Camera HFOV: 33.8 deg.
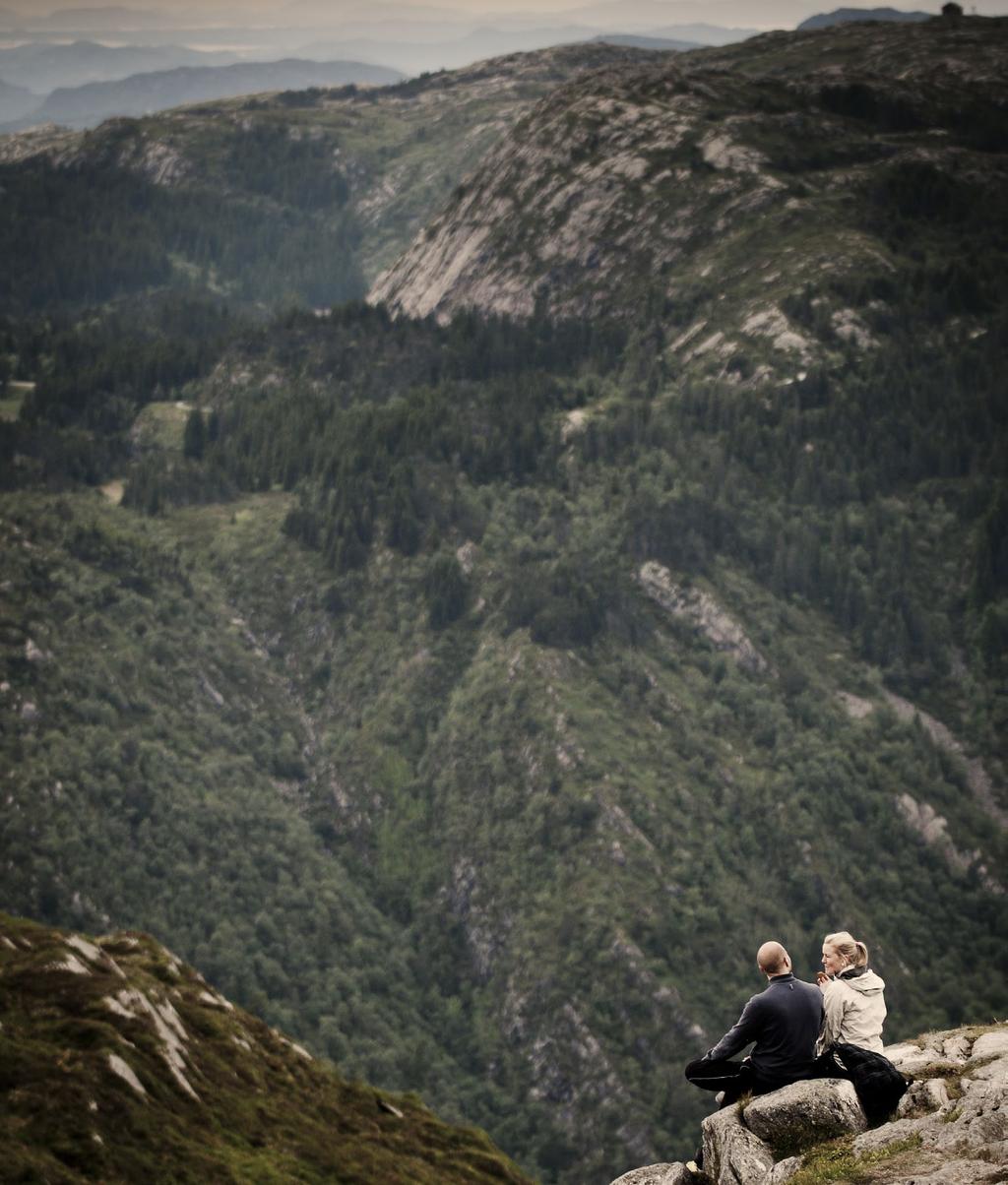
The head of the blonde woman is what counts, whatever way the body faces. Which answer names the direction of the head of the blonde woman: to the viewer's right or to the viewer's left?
to the viewer's left

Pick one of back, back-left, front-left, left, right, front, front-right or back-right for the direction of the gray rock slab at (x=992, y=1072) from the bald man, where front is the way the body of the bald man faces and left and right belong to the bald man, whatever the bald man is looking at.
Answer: back-right

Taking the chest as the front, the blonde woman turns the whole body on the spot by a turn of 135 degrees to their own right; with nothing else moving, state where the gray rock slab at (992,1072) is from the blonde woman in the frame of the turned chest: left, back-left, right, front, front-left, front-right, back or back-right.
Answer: front

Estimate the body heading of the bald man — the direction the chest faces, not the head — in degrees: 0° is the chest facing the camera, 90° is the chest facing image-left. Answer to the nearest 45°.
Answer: approximately 135°

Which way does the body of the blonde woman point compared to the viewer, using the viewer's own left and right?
facing away from the viewer and to the left of the viewer

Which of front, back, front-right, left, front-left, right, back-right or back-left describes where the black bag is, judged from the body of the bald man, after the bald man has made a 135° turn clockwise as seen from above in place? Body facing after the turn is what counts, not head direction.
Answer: front
